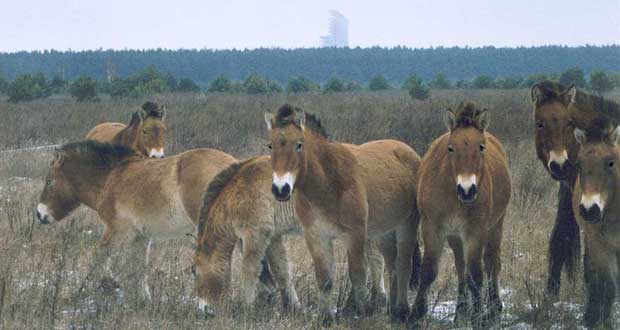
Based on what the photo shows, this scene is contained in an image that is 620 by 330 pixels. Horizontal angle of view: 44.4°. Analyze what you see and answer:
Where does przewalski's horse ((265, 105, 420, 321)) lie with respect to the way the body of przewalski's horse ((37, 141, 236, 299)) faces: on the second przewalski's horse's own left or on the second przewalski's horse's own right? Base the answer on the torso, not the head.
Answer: on the second przewalski's horse's own left

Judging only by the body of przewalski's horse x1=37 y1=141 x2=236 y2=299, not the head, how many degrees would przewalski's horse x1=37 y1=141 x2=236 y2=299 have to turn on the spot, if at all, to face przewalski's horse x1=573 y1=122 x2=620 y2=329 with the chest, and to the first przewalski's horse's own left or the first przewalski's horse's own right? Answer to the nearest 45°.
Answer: approximately 135° to the first przewalski's horse's own left

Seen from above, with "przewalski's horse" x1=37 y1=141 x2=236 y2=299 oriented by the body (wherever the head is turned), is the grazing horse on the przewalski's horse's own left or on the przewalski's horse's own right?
on the przewalski's horse's own left

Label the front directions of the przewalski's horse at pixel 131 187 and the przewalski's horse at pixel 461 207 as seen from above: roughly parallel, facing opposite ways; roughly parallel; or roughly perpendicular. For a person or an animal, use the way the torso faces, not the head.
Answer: roughly perpendicular

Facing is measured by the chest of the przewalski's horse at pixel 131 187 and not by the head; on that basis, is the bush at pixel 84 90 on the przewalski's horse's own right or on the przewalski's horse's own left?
on the przewalski's horse's own right

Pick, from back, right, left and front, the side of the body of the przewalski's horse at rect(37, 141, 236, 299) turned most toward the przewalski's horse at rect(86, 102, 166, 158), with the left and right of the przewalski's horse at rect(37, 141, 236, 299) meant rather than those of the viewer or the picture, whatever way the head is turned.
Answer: right

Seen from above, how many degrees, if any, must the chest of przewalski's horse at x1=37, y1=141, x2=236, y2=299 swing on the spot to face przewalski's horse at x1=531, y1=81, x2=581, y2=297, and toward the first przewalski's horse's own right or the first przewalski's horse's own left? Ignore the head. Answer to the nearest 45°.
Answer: approximately 135° to the first przewalski's horse's own left

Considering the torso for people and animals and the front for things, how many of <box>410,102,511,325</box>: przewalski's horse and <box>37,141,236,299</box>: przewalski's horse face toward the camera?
1

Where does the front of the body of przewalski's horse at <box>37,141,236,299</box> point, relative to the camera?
to the viewer's left

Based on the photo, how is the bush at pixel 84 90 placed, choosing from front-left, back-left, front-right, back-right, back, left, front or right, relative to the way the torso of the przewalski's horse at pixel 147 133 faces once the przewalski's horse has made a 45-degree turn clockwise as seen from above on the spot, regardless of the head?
back

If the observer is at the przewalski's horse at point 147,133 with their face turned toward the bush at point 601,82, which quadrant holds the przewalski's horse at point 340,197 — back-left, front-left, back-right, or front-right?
back-right
